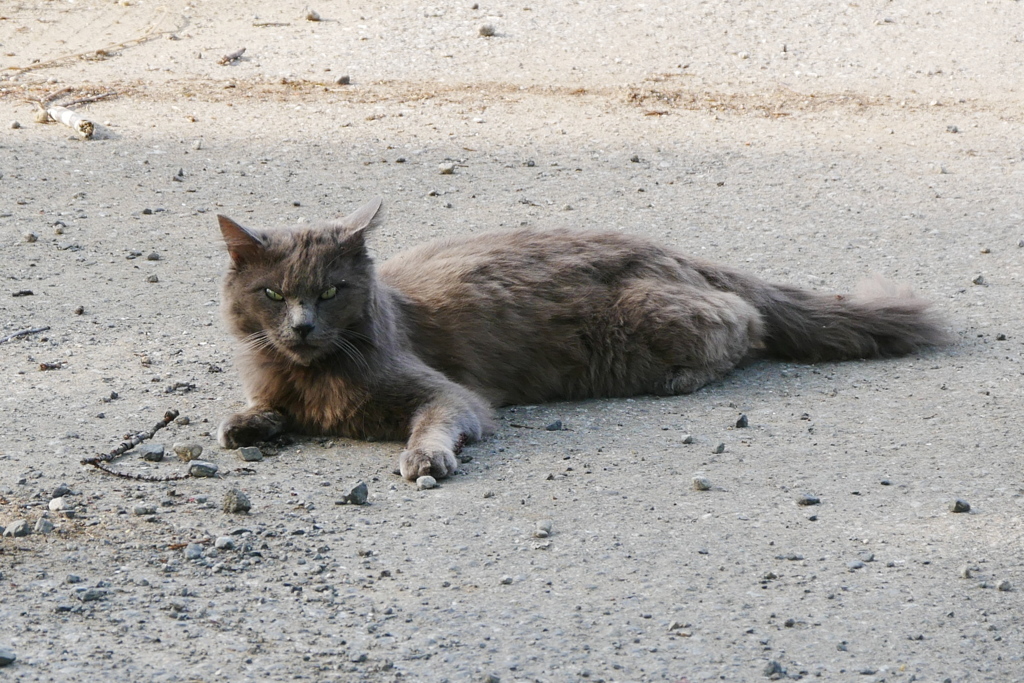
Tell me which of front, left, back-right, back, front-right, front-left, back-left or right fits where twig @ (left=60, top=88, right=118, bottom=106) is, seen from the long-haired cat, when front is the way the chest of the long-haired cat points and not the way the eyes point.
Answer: right

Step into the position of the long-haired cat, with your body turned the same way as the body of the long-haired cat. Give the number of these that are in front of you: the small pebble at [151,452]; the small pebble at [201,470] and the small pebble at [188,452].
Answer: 3

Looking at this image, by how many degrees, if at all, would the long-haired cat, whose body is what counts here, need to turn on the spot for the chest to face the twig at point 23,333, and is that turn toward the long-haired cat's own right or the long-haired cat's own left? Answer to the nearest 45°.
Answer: approximately 45° to the long-haired cat's own right

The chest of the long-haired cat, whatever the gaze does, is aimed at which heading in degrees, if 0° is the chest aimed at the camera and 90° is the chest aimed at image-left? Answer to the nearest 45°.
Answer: approximately 45°

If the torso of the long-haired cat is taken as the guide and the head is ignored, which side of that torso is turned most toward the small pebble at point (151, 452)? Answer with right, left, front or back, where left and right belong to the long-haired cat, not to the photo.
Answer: front

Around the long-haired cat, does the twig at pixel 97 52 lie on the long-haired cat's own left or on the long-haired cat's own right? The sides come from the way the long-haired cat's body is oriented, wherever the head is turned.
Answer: on the long-haired cat's own right

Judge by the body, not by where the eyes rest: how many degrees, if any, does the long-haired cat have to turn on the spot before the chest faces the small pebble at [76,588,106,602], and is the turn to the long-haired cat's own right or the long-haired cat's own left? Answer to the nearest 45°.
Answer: approximately 45° to the long-haired cat's own left

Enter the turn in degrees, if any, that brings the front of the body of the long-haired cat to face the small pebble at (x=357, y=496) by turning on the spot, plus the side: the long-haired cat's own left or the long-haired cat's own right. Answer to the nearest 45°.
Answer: approximately 45° to the long-haired cat's own left

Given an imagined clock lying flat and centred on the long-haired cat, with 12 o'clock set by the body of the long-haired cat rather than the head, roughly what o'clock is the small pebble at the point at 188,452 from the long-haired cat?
The small pebble is roughly at 12 o'clock from the long-haired cat.

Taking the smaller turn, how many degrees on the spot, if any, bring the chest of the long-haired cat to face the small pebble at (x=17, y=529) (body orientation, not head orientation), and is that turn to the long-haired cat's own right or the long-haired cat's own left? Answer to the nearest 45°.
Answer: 0° — it already faces it

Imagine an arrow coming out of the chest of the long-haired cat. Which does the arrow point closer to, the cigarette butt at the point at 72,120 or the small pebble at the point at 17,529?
the small pebble

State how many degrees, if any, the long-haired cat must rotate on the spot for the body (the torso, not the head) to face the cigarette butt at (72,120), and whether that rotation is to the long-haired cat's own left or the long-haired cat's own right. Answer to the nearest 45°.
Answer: approximately 90° to the long-haired cat's own right

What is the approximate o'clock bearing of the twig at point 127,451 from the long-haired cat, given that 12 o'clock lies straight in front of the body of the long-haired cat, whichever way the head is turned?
The twig is roughly at 12 o'clock from the long-haired cat.
